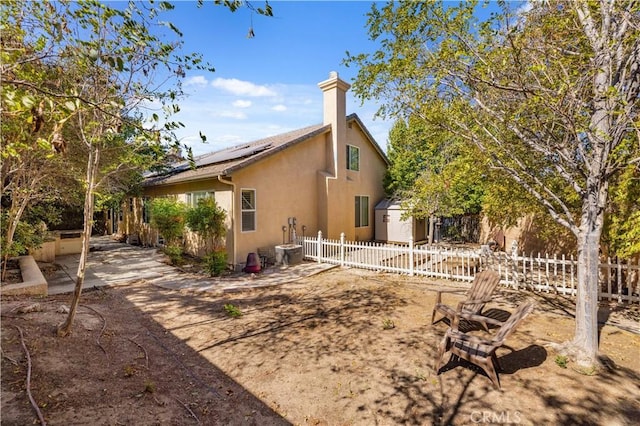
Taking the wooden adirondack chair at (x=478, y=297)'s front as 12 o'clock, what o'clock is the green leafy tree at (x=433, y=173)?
The green leafy tree is roughly at 4 o'clock from the wooden adirondack chair.

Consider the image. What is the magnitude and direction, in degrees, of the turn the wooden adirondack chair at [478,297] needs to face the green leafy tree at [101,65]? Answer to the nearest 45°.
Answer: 0° — it already faces it

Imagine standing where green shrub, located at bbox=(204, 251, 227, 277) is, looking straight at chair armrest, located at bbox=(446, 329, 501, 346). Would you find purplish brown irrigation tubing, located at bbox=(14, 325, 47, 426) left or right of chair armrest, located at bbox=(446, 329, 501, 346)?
right

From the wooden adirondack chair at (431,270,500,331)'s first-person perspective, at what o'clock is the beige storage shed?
The beige storage shed is roughly at 4 o'clock from the wooden adirondack chair.

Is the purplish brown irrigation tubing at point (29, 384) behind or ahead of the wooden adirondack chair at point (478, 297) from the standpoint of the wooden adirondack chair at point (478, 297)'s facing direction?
ahead

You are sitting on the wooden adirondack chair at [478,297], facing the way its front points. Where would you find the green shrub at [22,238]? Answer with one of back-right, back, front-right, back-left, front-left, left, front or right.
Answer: front-right

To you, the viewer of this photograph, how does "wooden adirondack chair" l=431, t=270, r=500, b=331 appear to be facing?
facing the viewer and to the left of the viewer

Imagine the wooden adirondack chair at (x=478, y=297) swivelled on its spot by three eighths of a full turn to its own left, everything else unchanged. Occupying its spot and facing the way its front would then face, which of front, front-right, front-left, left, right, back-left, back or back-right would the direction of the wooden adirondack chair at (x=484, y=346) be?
right

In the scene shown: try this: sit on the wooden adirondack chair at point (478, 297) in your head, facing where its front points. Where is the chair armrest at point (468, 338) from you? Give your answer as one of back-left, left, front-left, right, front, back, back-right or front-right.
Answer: front-left

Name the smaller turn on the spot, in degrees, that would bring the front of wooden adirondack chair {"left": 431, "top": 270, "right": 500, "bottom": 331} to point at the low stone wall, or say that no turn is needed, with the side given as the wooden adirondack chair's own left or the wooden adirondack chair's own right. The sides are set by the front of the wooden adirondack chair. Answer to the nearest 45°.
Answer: approximately 45° to the wooden adirondack chair's own right

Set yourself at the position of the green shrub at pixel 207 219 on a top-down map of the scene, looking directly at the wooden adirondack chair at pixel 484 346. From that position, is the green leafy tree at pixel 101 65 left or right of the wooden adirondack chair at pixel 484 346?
right

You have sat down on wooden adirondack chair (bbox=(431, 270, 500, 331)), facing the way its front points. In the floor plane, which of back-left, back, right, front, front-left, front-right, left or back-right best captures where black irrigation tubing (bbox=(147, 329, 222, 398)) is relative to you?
front
